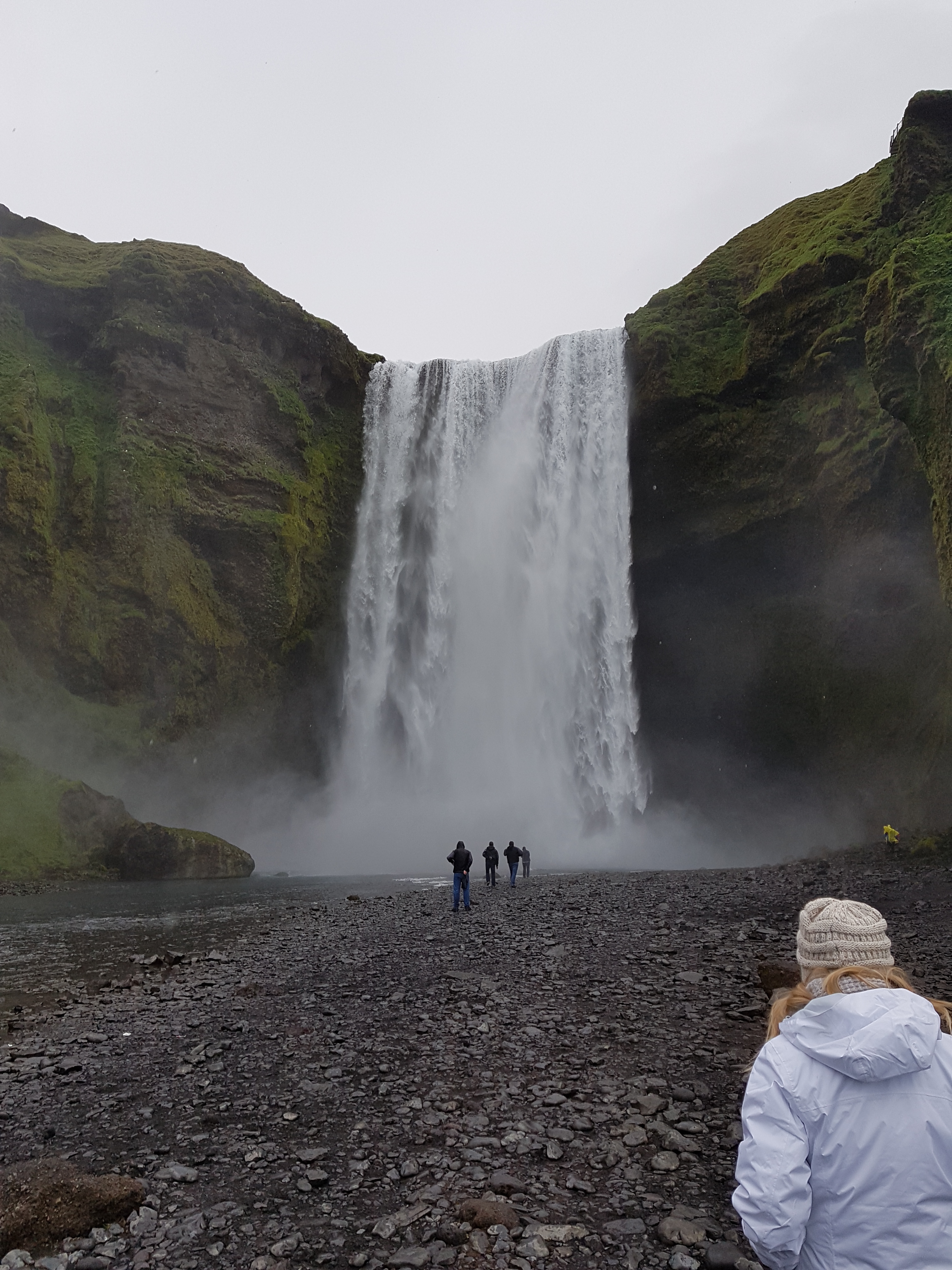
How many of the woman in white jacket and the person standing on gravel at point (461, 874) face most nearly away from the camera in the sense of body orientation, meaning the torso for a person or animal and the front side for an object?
2

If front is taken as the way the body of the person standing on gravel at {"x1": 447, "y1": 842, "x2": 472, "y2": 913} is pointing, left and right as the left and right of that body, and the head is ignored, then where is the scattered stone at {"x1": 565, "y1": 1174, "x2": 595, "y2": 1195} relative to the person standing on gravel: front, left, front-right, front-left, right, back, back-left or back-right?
back

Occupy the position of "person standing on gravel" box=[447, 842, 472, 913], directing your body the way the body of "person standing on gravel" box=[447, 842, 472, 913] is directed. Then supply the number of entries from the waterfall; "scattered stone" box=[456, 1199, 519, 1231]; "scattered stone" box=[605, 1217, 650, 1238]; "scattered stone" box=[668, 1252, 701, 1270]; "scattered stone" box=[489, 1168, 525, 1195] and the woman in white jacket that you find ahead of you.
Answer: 1

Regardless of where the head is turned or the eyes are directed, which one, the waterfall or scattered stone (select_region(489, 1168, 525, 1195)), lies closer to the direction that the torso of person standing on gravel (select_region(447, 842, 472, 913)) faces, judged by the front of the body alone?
the waterfall

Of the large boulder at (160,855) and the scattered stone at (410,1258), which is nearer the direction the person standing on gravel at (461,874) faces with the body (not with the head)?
the large boulder

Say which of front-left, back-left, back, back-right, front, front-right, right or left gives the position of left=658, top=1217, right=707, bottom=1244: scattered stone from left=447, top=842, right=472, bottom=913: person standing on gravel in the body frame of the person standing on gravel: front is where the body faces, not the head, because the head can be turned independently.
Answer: back

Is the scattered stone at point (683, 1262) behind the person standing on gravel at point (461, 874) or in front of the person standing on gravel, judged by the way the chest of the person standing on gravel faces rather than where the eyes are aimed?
behind

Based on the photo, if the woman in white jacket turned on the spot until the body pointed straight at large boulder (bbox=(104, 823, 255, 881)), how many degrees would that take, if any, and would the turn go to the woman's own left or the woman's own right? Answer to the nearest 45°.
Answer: approximately 45° to the woman's own left

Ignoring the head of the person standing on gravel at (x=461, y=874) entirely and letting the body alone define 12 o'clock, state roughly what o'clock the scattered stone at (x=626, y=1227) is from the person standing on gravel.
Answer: The scattered stone is roughly at 6 o'clock from the person standing on gravel.

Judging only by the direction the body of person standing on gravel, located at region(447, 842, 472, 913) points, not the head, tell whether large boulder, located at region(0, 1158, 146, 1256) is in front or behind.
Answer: behind

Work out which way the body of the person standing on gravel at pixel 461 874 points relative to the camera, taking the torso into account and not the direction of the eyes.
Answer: away from the camera

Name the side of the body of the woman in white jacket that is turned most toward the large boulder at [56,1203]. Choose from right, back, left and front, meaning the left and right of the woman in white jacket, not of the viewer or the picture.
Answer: left

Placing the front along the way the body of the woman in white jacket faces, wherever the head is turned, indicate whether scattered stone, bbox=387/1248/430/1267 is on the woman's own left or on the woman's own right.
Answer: on the woman's own left

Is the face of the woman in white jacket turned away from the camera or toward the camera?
away from the camera

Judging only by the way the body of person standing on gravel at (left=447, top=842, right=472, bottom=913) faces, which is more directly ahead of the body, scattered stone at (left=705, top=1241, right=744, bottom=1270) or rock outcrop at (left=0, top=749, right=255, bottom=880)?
the rock outcrop

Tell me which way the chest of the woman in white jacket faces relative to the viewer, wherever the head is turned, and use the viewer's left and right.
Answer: facing away from the viewer
